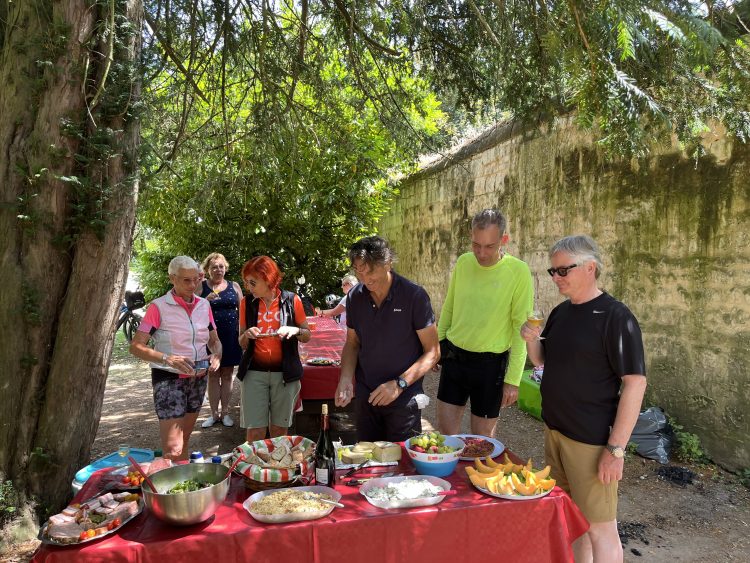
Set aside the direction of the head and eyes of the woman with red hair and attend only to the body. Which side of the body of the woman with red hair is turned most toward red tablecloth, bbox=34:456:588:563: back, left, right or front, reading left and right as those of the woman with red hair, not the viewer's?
front

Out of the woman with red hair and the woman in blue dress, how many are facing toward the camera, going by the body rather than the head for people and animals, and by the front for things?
2

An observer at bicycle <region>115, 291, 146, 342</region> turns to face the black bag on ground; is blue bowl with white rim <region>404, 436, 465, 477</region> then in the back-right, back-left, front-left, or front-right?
front-right

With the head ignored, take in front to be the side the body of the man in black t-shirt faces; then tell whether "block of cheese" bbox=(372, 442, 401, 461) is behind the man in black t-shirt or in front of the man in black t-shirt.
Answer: in front

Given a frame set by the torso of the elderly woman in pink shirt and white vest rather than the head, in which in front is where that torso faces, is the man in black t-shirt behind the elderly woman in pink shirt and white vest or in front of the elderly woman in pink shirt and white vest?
in front

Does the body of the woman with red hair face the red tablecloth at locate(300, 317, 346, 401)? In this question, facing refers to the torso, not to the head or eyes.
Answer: no

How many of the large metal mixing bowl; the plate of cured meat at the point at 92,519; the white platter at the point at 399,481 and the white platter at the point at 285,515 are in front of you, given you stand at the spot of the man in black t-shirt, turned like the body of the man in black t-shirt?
4

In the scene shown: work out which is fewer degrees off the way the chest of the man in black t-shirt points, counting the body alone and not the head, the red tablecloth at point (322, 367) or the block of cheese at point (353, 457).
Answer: the block of cheese

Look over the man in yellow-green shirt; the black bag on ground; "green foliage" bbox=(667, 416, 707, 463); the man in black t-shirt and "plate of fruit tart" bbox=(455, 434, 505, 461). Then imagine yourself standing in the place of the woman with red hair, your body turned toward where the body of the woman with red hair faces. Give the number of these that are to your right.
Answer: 0

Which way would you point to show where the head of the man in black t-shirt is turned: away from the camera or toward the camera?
toward the camera

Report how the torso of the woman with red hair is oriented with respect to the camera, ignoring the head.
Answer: toward the camera

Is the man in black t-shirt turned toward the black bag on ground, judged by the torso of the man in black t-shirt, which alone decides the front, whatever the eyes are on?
no

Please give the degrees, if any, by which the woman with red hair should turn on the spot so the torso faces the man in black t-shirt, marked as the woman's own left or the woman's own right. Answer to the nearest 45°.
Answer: approximately 45° to the woman's own left

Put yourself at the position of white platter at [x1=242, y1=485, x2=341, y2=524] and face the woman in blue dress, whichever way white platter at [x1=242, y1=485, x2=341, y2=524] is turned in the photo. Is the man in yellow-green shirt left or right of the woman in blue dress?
right

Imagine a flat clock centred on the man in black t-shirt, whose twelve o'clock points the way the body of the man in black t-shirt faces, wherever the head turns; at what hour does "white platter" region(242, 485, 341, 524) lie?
The white platter is roughly at 12 o'clock from the man in black t-shirt.
